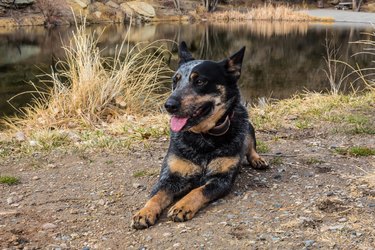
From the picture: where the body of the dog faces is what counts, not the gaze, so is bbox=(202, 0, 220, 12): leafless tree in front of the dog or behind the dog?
behind

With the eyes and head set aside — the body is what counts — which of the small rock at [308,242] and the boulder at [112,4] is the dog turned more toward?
the small rock

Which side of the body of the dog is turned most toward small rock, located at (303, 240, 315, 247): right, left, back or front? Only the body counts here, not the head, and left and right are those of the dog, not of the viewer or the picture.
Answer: left

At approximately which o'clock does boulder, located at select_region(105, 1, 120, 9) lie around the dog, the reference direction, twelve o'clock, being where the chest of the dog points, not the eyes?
The boulder is roughly at 4 o'clock from the dog.

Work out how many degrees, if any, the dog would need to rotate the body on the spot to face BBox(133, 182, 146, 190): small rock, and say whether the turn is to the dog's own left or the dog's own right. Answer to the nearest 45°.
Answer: approximately 90° to the dog's own right

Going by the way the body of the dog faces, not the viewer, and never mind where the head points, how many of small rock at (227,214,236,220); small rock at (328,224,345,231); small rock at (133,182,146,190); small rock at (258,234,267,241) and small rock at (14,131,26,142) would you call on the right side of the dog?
2

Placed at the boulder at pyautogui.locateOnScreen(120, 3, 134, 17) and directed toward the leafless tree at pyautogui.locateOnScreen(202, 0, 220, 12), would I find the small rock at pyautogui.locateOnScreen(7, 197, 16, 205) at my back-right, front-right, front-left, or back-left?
back-right

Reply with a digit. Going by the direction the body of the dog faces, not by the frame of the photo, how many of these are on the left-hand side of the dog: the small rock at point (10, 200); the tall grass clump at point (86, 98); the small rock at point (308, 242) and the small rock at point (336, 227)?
2

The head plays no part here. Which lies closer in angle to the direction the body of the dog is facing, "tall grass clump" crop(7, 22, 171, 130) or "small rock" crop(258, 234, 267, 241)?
the small rock

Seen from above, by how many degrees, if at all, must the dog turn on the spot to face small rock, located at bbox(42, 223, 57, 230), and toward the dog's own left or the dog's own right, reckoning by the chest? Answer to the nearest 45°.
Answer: approximately 45° to the dog's own right

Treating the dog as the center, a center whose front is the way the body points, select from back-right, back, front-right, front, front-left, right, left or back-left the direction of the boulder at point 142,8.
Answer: back-right

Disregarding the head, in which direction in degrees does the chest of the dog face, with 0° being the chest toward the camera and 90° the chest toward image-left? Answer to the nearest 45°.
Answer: approximately 45°

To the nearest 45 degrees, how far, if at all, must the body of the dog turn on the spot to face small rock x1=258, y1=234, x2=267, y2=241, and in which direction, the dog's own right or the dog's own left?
approximately 90° to the dog's own left
